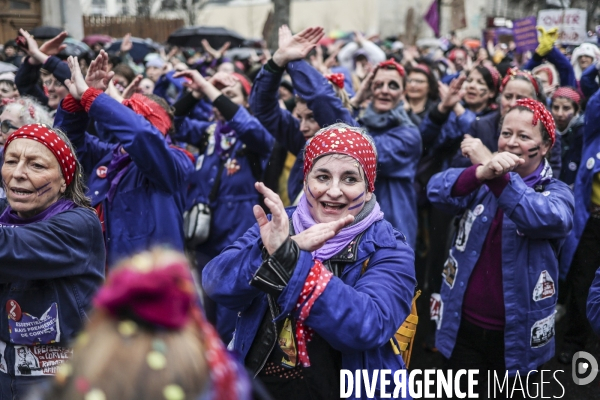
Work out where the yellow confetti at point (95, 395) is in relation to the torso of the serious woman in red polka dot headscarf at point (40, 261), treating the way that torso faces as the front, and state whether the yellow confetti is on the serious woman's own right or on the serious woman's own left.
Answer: on the serious woman's own left

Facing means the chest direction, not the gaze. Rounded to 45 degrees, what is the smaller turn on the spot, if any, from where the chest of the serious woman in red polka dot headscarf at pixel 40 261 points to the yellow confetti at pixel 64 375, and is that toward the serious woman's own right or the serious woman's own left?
approximately 45° to the serious woman's own left

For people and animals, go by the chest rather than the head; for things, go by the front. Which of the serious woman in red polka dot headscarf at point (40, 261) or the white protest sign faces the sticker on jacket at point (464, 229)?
the white protest sign

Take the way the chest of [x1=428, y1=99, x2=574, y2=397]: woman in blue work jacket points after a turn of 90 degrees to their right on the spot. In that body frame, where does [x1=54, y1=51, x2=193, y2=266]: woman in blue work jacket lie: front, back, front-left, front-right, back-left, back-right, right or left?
front-left

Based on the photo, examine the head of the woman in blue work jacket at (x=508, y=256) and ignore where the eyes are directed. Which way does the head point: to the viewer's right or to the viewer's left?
to the viewer's left

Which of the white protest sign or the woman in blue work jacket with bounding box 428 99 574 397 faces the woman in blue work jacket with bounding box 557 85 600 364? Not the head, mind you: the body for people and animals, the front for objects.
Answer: the white protest sign

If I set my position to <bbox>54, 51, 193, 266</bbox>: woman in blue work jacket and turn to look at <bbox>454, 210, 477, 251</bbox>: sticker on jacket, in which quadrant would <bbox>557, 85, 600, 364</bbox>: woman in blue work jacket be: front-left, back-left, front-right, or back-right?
front-left

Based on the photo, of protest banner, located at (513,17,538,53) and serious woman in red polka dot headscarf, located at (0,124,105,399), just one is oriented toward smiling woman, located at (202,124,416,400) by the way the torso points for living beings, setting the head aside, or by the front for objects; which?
the protest banner

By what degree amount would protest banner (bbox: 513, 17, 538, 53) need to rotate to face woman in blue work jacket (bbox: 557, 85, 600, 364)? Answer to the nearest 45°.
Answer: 0° — it already faces them

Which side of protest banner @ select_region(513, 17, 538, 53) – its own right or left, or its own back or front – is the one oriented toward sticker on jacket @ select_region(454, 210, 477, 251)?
front

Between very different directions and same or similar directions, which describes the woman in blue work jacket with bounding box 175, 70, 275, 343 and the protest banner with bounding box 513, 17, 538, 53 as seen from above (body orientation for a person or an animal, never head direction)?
same or similar directions

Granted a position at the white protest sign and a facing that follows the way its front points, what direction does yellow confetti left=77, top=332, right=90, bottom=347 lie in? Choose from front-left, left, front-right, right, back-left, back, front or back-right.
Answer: front

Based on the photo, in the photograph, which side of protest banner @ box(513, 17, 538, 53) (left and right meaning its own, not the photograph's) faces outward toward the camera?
front

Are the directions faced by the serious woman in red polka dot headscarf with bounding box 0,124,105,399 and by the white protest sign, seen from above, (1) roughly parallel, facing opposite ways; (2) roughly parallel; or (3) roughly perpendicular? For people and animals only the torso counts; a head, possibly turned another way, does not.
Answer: roughly parallel

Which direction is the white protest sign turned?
toward the camera

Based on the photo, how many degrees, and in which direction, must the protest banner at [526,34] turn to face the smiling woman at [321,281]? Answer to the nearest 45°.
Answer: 0° — it already faces them
